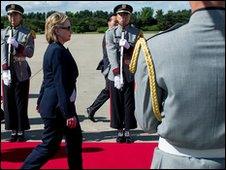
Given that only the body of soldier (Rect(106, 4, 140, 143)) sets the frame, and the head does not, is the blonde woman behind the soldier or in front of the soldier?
in front

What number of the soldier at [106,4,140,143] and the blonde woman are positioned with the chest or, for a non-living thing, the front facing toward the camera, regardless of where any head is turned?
1

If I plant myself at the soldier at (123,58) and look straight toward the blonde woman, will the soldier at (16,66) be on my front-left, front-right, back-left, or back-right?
front-right

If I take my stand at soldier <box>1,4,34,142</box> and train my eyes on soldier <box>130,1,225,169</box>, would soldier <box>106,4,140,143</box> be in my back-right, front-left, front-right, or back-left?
front-left

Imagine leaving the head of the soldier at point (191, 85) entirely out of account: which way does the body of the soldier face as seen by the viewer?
away from the camera

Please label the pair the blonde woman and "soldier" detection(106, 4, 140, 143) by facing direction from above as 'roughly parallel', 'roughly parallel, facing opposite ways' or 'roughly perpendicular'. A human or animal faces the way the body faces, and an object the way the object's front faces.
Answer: roughly perpendicular

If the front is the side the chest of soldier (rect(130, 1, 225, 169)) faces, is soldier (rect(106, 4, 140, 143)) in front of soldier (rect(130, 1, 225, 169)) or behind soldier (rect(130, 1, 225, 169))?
in front

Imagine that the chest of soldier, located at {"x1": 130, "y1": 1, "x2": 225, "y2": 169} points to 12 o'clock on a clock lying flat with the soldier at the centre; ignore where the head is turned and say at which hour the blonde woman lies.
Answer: The blonde woman is roughly at 11 o'clock from the soldier.

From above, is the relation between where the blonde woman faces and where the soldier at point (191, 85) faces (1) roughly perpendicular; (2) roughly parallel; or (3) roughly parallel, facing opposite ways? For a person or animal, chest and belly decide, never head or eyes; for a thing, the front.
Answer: roughly perpendicular

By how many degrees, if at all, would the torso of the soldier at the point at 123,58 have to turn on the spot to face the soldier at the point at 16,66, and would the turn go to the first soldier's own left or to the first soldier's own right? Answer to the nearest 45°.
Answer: approximately 90° to the first soldier's own right

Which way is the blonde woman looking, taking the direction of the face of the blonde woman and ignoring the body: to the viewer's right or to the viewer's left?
to the viewer's right

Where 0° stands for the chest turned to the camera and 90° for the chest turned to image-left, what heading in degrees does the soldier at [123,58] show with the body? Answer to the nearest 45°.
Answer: approximately 0°

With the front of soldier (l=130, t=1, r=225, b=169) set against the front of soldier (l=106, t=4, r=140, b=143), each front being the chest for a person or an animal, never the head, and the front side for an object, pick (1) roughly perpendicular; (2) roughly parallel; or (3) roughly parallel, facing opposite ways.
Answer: roughly parallel, facing opposite ways
